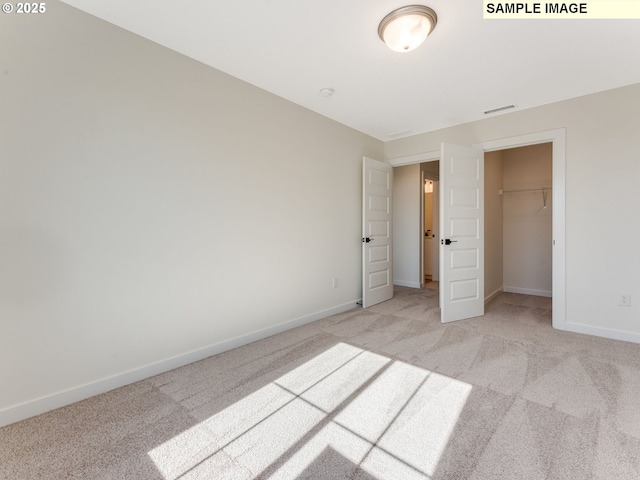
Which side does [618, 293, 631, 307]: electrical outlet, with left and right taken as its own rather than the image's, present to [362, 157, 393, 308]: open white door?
right

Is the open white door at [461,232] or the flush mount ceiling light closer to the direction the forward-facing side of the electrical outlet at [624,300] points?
the flush mount ceiling light

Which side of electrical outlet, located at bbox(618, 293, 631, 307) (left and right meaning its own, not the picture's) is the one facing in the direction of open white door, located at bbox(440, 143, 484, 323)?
right

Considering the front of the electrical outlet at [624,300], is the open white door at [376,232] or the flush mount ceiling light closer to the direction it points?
the flush mount ceiling light

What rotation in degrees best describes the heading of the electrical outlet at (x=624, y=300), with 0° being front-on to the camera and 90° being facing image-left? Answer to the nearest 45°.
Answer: approximately 0°
